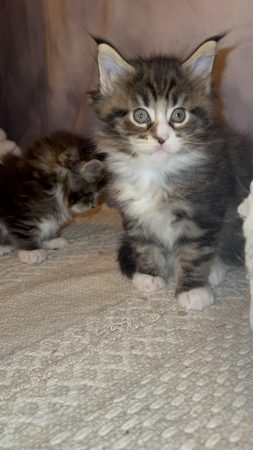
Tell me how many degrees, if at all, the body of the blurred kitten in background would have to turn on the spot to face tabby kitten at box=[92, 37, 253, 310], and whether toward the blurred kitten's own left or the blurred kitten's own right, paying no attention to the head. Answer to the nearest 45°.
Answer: approximately 45° to the blurred kitten's own right

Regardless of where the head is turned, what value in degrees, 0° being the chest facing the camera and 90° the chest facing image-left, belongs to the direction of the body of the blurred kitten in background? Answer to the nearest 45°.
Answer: approximately 270°
